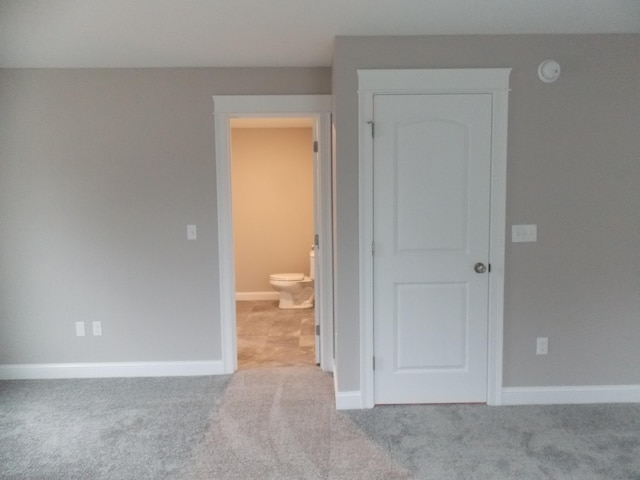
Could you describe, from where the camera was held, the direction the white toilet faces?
facing to the left of the viewer

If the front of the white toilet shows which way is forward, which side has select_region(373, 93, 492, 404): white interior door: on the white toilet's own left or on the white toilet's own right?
on the white toilet's own left
